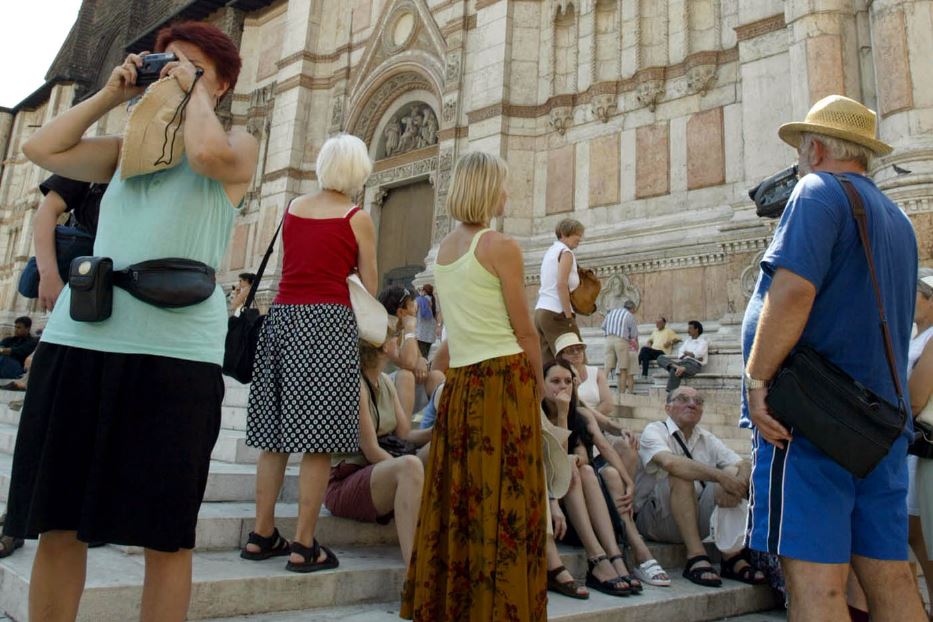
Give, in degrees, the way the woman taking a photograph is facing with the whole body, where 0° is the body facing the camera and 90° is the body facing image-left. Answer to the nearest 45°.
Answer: approximately 45°

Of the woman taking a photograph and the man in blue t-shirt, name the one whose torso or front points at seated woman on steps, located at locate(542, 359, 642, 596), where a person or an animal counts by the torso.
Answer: the man in blue t-shirt

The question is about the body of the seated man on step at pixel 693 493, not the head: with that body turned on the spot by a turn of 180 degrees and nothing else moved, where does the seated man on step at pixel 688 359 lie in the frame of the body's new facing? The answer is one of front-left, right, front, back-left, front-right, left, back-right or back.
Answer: front-right

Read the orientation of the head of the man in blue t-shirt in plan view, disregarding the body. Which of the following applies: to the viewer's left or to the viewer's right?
to the viewer's left

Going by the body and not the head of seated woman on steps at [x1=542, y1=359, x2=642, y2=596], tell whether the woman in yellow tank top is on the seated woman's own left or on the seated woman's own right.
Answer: on the seated woman's own right

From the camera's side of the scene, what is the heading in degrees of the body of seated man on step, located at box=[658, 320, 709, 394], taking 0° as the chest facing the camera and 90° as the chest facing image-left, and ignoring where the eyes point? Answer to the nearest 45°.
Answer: approximately 45°

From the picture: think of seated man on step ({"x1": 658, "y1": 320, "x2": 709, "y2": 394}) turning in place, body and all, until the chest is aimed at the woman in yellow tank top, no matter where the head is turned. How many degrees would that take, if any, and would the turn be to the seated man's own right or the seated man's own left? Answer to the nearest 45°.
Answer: approximately 45° to the seated man's own left
